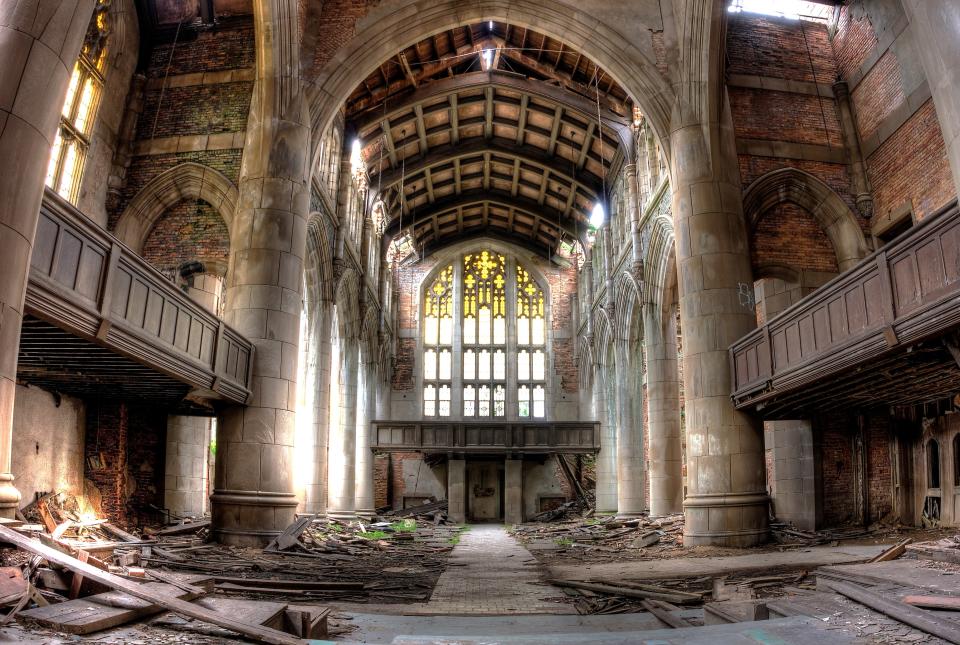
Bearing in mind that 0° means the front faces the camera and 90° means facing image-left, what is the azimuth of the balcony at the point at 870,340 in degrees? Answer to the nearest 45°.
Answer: approximately 45°

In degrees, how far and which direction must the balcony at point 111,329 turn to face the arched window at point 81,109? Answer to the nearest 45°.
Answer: approximately 135° to its left

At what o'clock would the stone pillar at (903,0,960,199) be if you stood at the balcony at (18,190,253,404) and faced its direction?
The stone pillar is roughly at 12 o'clock from the balcony.

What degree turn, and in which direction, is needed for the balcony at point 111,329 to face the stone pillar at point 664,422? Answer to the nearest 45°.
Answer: approximately 90° to its left

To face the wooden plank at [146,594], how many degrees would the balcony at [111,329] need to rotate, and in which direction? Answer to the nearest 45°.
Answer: approximately 45° to its right
